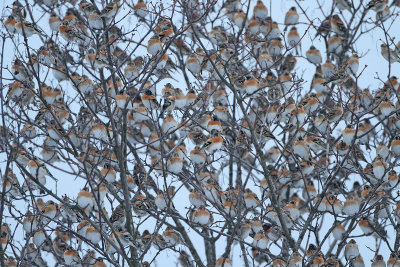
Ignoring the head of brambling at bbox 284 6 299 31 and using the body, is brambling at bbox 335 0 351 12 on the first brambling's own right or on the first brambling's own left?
on the first brambling's own left

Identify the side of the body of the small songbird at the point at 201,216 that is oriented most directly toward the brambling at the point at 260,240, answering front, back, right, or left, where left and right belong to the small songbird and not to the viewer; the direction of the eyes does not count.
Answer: left

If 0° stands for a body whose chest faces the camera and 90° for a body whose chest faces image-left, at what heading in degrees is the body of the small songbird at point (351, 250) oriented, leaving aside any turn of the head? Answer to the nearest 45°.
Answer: approximately 0°

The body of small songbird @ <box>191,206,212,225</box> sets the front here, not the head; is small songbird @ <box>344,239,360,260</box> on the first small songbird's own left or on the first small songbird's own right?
on the first small songbird's own left

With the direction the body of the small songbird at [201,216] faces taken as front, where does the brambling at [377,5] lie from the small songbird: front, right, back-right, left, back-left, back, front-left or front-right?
left

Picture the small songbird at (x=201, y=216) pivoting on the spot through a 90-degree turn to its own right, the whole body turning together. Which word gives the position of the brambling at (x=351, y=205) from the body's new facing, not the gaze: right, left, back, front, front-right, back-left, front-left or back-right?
back

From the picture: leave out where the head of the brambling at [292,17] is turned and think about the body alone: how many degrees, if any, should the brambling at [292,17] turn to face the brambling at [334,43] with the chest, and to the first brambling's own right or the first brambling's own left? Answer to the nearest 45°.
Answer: approximately 90° to the first brambling's own left
